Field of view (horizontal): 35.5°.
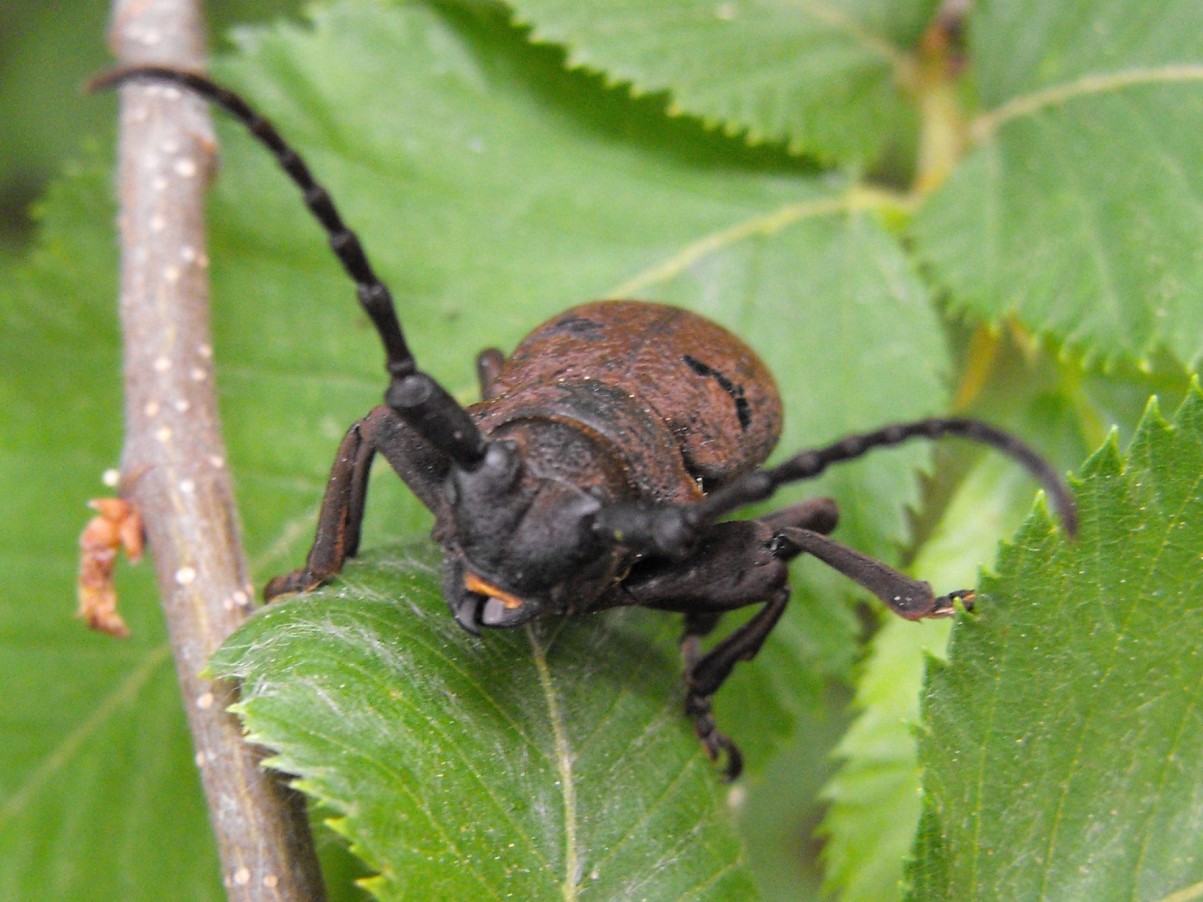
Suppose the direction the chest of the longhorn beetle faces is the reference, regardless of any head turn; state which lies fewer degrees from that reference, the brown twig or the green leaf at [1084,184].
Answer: the brown twig

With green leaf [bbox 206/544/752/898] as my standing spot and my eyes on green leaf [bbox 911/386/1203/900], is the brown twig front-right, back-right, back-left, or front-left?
back-left

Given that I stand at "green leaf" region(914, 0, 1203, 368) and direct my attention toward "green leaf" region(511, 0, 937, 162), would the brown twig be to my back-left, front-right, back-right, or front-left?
front-left

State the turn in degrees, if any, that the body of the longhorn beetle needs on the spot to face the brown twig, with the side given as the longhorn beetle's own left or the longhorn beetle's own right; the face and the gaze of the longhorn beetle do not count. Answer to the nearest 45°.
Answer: approximately 45° to the longhorn beetle's own right

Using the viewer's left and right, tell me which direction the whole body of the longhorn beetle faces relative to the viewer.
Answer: facing the viewer and to the left of the viewer

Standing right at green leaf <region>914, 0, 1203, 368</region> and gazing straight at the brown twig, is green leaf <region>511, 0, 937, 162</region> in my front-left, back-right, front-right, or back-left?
front-right

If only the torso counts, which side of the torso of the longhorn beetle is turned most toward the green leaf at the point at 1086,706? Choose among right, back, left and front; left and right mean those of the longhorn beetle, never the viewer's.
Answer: left
